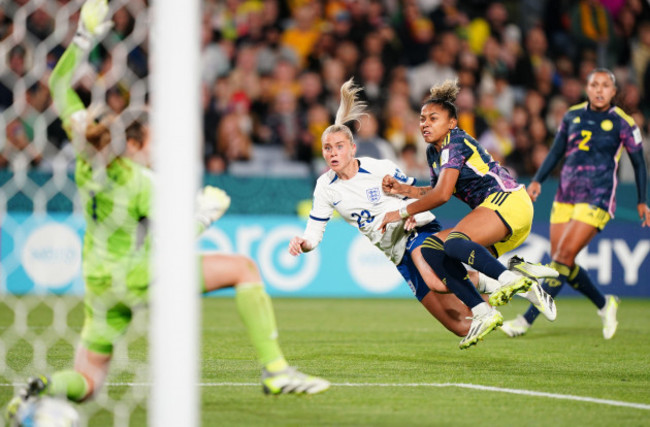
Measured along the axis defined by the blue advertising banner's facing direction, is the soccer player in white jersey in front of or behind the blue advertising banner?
in front

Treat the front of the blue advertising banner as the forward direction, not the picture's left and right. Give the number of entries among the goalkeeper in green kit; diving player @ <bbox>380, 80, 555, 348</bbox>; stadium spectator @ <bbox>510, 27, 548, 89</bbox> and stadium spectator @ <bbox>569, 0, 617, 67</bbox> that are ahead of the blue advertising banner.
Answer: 2

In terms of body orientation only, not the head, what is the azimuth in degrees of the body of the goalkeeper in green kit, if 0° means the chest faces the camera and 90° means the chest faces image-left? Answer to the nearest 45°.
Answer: approximately 225°

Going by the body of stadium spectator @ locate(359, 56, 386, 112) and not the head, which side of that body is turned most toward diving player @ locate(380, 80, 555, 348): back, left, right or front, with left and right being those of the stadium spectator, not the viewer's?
front

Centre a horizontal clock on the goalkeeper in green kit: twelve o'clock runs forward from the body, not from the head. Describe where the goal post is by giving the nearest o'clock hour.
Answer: The goal post is roughly at 4 o'clock from the goalkeeper in green kit.

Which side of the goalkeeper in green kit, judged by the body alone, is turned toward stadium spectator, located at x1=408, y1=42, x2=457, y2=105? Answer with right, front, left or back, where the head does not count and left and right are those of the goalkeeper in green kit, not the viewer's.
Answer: front

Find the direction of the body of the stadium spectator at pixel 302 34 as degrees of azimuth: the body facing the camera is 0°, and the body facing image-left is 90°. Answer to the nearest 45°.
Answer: approximately 0°

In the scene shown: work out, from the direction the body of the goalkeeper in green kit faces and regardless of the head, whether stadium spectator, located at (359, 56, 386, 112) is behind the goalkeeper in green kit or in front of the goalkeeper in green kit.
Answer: in front

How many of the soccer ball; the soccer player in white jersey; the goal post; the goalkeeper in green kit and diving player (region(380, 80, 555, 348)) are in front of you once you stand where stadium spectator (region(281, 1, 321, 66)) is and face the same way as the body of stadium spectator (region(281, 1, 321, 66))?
5

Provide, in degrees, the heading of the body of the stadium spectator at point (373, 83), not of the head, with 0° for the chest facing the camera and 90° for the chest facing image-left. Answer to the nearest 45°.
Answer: approximately 0°

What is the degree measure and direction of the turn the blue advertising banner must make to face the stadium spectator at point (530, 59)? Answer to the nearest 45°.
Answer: approximately 135° to its left
